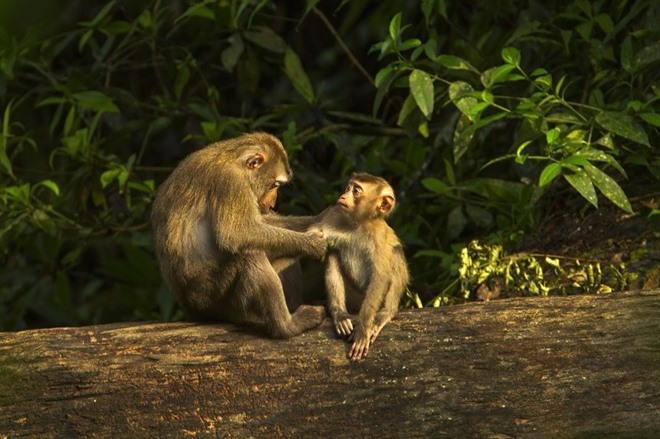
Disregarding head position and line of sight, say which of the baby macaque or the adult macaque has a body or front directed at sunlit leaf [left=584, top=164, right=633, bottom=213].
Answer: the adult macaque

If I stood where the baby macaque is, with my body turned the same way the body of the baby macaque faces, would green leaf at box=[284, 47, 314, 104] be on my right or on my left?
on my right

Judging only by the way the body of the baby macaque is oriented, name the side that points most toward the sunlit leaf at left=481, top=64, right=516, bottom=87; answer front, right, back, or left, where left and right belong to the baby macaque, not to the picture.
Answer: back

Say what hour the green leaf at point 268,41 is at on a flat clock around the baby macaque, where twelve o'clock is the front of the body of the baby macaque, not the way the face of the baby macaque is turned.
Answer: The green leaf is roughly at 4 o'clock from the baby macaque.

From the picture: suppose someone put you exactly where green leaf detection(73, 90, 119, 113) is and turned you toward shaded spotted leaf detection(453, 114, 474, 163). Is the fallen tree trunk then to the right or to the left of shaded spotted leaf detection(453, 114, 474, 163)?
right

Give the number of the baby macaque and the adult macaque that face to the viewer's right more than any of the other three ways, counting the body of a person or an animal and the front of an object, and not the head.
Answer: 1

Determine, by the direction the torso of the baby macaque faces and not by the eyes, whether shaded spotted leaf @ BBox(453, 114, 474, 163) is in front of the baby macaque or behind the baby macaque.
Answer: behind

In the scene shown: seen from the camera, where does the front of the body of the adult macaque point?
to the viewer's right

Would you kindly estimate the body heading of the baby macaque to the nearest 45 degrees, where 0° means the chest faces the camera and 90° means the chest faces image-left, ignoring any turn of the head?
approximately 45°

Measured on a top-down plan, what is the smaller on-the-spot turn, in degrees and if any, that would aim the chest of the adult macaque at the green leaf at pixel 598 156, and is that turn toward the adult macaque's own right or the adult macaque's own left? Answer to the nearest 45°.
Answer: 0° — it already faces it

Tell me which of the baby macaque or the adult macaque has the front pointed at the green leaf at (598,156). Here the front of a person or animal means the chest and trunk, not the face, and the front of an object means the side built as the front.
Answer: the adult macaque

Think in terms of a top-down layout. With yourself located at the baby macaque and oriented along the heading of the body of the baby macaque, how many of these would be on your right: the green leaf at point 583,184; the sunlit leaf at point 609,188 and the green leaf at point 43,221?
1
